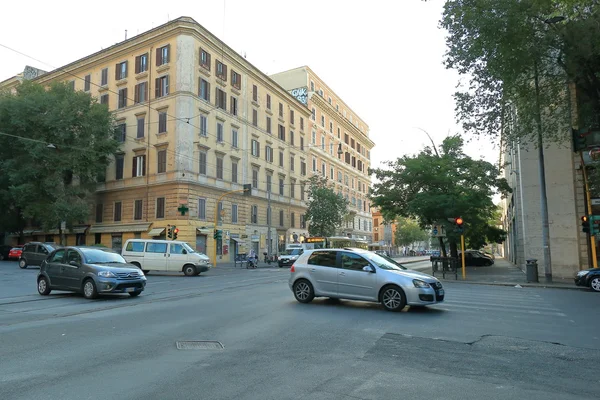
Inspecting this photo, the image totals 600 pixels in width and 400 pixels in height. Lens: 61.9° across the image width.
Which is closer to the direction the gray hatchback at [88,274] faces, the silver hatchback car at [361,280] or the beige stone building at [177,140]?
the silver hatchback car

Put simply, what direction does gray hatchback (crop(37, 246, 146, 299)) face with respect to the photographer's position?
facing the viewer and to the right of the viewer

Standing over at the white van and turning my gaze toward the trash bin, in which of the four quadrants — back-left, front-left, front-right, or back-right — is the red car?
back-left

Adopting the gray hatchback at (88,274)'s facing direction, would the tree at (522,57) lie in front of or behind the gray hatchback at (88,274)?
in front

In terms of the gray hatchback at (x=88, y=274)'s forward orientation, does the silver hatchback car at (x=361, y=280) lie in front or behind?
in front

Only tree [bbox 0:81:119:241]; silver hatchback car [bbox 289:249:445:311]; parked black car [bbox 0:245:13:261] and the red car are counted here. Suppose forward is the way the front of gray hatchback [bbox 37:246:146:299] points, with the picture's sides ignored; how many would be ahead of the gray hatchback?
1

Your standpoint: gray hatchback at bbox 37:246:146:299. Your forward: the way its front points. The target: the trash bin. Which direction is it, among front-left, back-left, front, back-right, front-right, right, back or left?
front-left

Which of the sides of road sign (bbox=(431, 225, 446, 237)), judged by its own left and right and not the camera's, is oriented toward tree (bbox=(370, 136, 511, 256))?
back

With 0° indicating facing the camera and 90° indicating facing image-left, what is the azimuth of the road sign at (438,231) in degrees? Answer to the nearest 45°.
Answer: approximately 0°

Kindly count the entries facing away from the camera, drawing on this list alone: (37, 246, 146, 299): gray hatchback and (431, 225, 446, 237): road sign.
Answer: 0
